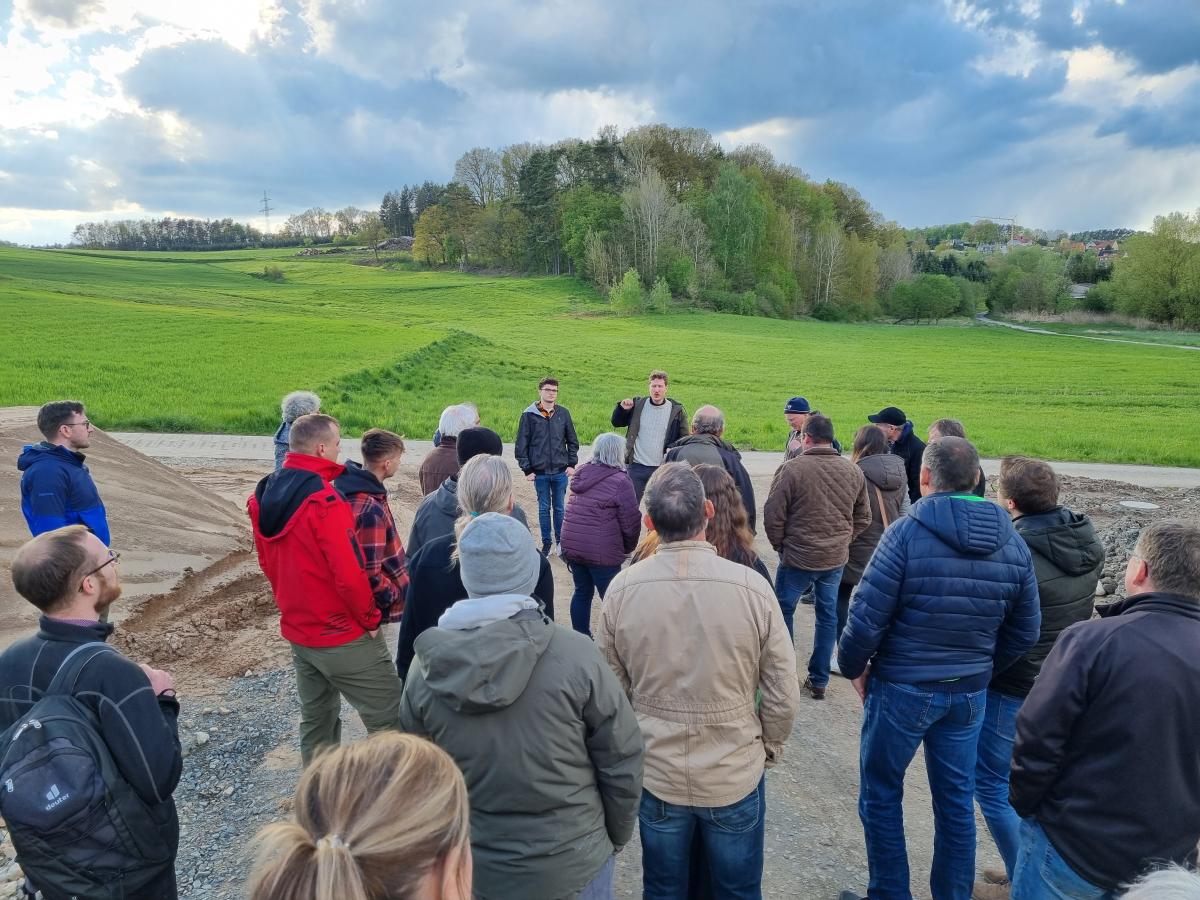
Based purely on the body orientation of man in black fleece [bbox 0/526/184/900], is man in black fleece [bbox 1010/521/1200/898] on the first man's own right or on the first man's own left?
on the first man's own right

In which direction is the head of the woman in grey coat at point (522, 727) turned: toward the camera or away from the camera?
away from the camera

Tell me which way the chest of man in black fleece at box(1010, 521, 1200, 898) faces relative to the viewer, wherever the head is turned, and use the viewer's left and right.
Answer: facing away from the viewer and to the left of the viewer

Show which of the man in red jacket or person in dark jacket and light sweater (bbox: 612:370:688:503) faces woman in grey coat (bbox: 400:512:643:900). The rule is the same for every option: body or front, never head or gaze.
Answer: the person in dark jacket and light sweater

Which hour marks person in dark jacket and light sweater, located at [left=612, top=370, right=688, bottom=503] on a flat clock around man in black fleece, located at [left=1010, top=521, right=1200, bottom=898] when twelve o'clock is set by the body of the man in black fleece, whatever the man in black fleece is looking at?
The person in dark jacket and light sweater is roughly at 12 o'clock from the man in black fleece.

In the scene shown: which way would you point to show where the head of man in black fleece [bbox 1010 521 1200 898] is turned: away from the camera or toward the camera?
away from the camera

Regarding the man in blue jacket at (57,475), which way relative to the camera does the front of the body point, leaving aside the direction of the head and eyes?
to the viewer's right

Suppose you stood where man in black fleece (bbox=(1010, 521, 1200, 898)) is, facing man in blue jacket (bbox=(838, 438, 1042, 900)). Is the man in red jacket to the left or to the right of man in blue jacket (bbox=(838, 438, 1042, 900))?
left

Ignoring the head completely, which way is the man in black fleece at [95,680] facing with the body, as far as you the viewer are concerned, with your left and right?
facing away from the viewer and to the right of the viewer

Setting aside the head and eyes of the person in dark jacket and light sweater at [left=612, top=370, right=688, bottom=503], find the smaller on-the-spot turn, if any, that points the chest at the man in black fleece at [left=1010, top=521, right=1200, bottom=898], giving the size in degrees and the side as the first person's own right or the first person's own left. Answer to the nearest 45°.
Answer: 0° — they already face them

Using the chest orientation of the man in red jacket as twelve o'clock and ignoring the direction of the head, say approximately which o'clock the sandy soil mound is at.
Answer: The sandy soil mound is roughly at 10 o'clock from the man in red jacket.
